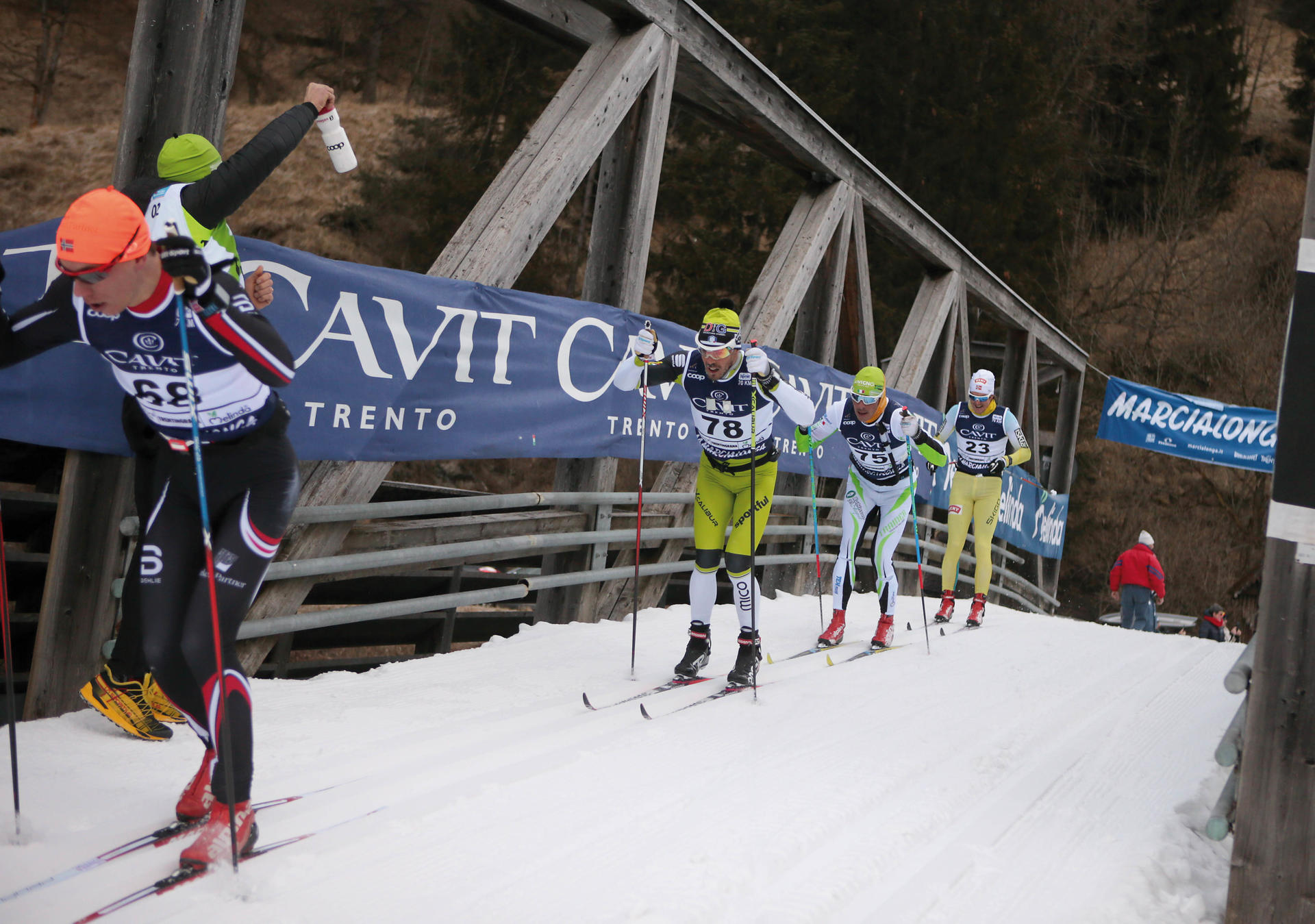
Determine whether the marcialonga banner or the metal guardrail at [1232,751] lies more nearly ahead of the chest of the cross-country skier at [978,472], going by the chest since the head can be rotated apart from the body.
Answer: the metal guardrail

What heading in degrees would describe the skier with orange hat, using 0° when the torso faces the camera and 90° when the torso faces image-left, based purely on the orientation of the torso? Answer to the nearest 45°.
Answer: approximately 45°

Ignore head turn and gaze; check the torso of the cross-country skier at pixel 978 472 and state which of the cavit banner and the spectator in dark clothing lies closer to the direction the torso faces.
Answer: the cavit banner

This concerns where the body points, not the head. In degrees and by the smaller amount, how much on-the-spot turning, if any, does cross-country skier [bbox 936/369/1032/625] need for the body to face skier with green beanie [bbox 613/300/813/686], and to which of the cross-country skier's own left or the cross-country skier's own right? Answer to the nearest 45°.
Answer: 0° — they already face them

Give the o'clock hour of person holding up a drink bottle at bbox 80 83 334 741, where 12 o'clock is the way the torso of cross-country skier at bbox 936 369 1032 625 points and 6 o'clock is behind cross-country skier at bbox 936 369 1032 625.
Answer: person holding up a drink bottle at bbox 80 83 334 741 is roughly at 1 o'clock from cross-country skier at bbox 936 369 1032 625.

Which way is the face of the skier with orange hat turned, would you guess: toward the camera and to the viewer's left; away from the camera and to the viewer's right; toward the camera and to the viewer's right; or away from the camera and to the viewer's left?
toward the camera and to the viewer's left

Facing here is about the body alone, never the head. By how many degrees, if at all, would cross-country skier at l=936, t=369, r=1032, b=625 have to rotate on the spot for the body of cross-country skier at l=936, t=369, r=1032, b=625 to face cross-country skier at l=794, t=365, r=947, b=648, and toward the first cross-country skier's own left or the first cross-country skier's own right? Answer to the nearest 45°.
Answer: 0° — they already face them

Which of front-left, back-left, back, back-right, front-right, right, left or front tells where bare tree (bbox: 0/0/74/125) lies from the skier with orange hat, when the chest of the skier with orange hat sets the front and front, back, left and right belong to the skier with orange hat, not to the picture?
back-right

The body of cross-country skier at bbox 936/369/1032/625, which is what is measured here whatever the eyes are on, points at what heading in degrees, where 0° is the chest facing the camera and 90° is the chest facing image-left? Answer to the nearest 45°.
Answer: approximately 0°

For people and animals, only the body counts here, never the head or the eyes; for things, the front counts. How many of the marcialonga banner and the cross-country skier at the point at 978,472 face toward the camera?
2

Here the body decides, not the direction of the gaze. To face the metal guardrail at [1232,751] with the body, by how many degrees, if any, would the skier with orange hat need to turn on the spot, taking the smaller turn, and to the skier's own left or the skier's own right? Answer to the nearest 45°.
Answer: approximately 135° to the skier's own left
